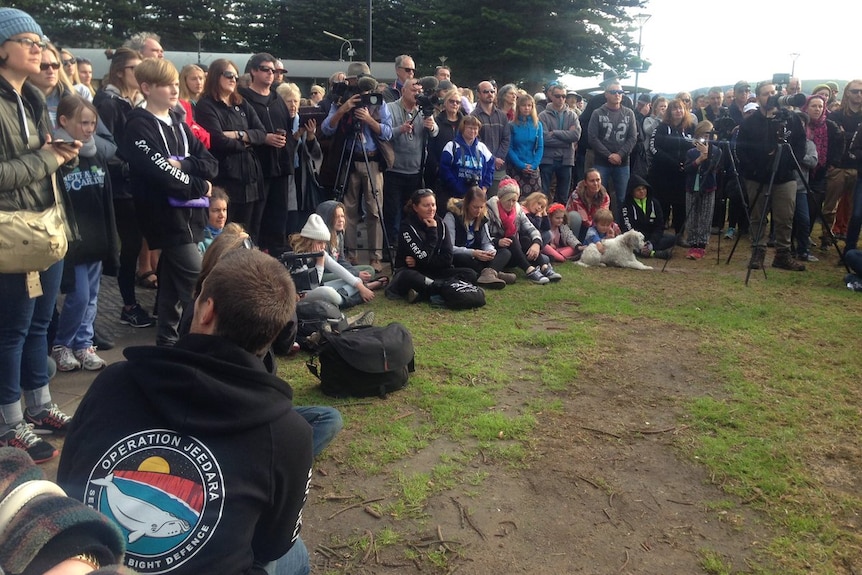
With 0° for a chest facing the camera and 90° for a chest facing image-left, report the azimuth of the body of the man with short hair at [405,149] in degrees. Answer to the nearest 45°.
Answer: approximately 315°

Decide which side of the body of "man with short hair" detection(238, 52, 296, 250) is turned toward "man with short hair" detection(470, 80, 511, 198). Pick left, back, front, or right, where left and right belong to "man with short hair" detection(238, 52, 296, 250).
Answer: left

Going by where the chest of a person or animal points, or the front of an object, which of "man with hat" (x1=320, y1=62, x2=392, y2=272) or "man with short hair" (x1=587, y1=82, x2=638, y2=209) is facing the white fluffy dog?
"man with short hair" (x1=587, y1=82, x2=638, y2=209)

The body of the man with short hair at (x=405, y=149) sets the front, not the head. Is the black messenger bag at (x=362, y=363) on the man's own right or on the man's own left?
on the man's own right

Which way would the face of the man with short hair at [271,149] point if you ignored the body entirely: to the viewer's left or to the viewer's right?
to the viewer's right

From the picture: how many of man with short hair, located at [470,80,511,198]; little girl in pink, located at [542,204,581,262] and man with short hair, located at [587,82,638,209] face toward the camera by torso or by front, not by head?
3

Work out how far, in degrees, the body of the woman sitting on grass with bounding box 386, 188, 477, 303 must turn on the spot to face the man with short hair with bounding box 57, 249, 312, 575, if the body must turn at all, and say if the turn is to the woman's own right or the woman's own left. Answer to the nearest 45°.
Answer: approximately 45° to the woman's own right

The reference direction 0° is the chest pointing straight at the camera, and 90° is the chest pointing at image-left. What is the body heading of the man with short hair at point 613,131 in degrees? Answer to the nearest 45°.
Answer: approximately 0°

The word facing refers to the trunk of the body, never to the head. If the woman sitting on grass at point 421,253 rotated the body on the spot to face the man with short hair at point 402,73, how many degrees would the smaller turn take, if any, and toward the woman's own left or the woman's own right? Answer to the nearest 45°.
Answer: approximately 135° to the woman's own left

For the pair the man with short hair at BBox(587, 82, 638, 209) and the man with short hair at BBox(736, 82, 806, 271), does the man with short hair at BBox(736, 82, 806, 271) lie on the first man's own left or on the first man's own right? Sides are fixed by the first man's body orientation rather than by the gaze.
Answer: on the first man's own left

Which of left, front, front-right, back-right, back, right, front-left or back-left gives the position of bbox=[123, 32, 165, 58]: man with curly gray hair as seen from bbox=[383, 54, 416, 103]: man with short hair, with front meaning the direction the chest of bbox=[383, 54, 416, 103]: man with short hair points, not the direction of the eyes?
right

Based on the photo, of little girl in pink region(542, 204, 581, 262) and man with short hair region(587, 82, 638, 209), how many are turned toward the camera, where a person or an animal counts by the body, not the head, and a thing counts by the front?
2

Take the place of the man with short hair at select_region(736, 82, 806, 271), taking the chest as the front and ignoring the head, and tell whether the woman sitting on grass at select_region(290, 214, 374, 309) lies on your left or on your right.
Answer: on your right
